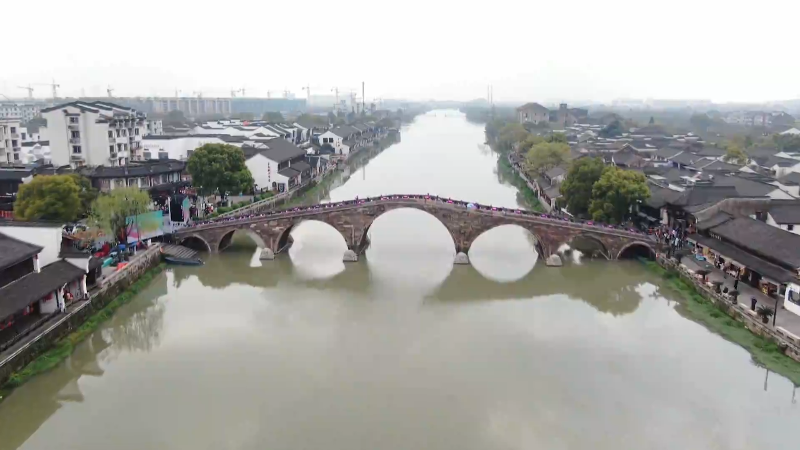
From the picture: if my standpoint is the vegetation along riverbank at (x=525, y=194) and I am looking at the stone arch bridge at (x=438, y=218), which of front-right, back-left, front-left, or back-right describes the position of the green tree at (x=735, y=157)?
back-left

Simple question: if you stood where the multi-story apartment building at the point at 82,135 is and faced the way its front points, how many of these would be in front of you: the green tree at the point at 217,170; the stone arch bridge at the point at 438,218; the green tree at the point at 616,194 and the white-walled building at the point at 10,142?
3

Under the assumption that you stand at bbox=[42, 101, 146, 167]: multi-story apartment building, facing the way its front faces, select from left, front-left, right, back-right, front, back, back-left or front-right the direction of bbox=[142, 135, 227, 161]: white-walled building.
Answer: left

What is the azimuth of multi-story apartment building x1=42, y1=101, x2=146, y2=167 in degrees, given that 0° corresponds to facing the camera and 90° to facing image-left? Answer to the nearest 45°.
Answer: approximately 315°

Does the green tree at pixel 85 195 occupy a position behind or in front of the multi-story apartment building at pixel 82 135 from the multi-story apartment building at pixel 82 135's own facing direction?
in front

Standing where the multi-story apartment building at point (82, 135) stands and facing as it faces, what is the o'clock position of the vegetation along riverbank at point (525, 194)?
The vegetation along riverbank is roughly at 11 o'clock from the multi-story apartment building.

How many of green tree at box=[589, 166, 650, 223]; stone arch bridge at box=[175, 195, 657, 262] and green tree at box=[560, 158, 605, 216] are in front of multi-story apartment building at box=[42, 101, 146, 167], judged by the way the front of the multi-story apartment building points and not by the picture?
3

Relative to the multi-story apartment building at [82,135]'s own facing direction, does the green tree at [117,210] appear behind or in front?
in front

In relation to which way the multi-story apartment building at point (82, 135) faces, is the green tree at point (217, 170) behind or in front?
in front

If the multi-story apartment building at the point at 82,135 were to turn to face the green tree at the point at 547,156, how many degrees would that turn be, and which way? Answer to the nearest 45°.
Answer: approximately 45° to its left
